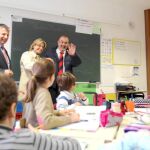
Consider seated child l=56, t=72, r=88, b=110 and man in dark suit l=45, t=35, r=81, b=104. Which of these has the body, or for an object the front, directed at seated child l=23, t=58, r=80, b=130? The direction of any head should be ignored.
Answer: the man in dark suit

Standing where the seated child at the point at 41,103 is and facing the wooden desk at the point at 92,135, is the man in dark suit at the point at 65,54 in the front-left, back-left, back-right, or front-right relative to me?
back-left

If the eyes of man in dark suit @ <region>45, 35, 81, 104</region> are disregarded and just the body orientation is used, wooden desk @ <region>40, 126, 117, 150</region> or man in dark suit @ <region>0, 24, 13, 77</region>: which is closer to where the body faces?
the wooden desk

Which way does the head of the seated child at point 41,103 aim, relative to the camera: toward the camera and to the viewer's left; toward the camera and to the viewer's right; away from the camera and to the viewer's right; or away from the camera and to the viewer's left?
away from the camera and to the viewer's right

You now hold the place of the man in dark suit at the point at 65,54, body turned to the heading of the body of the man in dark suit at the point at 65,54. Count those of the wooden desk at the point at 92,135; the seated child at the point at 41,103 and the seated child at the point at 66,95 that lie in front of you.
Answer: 3

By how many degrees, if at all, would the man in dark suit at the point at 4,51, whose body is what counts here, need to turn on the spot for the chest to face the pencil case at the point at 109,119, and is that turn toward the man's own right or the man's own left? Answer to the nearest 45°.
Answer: approximately 45° to the man's own right

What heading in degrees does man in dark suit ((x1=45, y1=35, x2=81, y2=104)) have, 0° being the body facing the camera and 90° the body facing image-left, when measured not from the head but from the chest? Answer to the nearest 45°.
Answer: approximately 0°

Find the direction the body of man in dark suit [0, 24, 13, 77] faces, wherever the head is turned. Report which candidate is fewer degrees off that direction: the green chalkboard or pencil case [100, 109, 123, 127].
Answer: the pencil case

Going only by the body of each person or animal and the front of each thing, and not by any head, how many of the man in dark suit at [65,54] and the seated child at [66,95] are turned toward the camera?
1

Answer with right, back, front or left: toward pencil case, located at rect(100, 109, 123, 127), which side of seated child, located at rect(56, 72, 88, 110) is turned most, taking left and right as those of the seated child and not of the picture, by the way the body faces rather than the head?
right

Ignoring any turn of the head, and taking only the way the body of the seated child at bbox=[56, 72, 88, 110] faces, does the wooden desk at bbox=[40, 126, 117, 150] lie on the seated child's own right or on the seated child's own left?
on the seated child's own right
